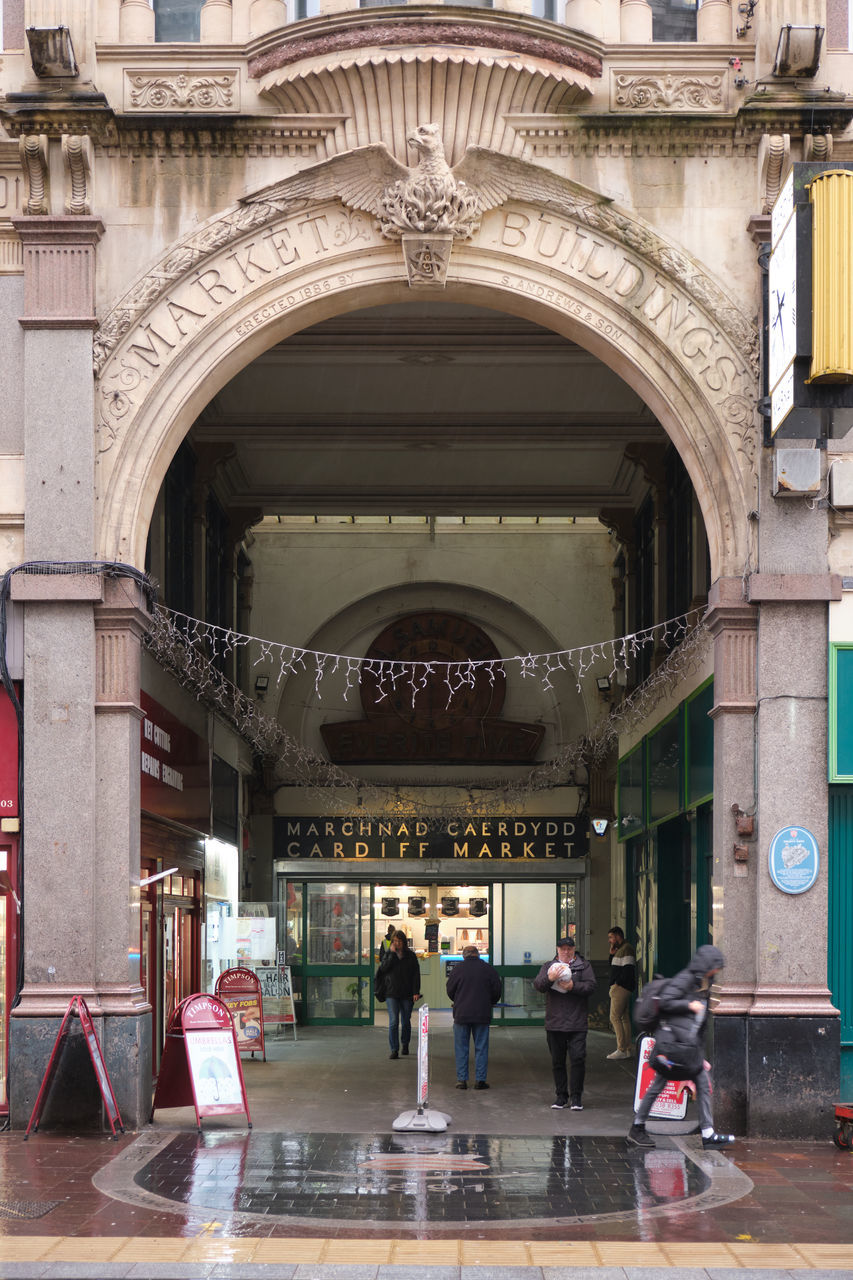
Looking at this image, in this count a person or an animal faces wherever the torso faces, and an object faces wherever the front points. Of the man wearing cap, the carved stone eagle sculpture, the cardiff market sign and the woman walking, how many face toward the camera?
4

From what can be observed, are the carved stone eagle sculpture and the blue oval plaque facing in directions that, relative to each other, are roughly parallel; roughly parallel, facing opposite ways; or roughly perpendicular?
roughly parallel

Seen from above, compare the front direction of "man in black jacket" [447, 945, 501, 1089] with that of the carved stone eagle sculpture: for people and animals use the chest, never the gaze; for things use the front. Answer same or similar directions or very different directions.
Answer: very different directions

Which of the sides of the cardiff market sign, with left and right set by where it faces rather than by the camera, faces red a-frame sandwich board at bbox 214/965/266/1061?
front

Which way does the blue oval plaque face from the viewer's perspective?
toward the camera

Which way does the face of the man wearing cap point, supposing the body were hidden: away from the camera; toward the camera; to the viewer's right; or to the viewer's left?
toward the camera

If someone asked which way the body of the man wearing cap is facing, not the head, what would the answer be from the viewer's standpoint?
toward the camera

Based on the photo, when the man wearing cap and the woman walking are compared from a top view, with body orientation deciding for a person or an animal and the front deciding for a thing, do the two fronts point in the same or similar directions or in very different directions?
same or similar directions

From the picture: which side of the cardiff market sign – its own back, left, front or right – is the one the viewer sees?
front

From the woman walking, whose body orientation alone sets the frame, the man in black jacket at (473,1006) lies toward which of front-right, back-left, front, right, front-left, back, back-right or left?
front

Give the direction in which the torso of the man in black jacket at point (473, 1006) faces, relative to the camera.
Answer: away from the camera

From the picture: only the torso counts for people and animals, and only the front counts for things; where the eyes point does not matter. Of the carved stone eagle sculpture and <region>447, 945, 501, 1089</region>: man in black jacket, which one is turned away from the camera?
the man in black jacket

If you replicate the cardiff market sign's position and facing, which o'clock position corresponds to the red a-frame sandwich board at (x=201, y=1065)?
The red a-frame sandwich board is roughly at 12 o'clock from the cardiff market sign.

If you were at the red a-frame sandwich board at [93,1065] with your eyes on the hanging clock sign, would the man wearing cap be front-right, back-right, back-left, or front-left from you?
front-left

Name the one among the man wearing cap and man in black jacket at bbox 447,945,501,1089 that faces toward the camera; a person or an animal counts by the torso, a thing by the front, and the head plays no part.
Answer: the man wearing cap

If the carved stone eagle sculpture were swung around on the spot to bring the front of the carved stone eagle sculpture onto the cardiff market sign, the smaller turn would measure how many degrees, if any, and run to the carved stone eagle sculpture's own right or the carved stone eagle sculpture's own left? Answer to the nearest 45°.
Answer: approximately 180°
